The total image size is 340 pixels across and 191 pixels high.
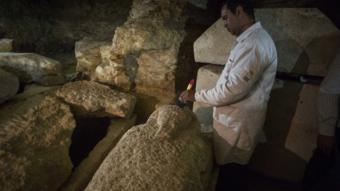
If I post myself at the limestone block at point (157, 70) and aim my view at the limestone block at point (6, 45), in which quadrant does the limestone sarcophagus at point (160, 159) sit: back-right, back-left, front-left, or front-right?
back-left

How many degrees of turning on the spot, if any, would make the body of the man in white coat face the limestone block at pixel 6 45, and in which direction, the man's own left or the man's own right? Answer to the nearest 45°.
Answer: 0° — they already face it

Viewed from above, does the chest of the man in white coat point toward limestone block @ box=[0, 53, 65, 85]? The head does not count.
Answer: yes

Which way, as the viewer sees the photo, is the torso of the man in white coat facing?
to the viewer's left

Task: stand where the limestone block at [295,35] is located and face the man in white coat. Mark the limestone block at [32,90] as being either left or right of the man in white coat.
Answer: right

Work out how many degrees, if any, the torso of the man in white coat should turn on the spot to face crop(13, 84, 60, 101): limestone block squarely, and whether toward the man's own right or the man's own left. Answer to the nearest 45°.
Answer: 0° — they already face it

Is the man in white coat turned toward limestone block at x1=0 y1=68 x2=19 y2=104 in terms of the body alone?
yes

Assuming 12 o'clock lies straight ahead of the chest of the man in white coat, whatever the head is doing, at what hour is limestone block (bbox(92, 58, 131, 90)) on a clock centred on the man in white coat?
The limestone block is roughly at 1 o'clock from the man in white coat.
